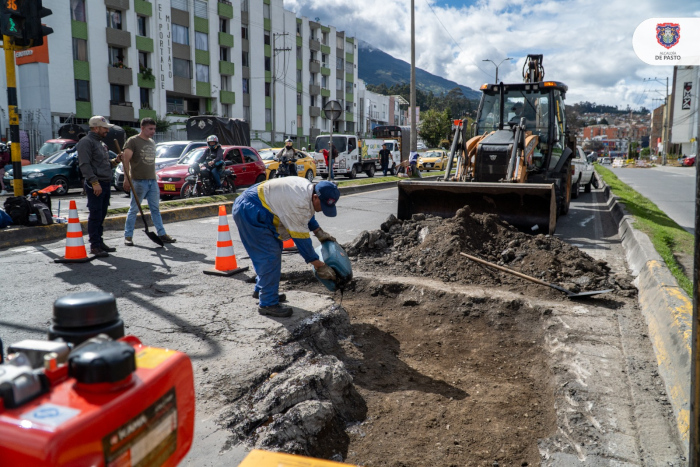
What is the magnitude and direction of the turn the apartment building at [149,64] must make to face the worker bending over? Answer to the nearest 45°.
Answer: approximately 45° to its right

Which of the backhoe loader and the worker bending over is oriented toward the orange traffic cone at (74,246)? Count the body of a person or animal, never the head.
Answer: the backhoe loader

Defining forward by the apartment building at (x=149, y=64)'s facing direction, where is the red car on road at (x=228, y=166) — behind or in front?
in front

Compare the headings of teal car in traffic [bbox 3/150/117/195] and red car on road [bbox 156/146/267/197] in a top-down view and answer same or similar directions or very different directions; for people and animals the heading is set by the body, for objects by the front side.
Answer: same or similar directions

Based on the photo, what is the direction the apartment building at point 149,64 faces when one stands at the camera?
facing the viewer and to the right of the viewer

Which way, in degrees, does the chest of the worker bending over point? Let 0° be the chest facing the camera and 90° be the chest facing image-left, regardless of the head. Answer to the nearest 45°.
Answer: approximately 270°

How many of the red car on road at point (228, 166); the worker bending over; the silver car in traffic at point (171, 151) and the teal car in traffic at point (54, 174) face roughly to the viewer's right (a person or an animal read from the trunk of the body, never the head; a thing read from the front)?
1

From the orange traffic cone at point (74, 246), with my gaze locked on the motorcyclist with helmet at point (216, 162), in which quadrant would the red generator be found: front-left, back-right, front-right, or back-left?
back-right

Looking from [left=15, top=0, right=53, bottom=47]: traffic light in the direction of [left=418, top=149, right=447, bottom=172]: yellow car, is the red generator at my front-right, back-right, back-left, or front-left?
back-right

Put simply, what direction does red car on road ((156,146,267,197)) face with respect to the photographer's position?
facing the viewer and to the left of the viewer

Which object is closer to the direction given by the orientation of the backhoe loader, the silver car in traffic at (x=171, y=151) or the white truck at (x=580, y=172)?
the silver car in traffic

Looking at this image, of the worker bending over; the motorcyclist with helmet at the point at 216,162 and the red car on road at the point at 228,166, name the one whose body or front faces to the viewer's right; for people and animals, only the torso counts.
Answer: the worker bending over

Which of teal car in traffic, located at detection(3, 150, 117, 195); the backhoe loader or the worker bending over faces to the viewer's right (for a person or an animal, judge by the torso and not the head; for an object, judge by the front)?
the worker bending over

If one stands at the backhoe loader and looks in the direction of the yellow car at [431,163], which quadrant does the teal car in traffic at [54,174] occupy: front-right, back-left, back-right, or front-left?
front-left

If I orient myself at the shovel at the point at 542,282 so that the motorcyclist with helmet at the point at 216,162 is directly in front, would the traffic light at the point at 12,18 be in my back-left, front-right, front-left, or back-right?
front-left

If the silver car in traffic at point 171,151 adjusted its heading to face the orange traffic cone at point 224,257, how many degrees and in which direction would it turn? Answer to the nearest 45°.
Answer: approximately 45° to its left

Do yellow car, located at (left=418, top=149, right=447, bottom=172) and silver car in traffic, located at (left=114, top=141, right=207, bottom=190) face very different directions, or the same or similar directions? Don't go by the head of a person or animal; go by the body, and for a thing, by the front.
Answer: same or similar directions

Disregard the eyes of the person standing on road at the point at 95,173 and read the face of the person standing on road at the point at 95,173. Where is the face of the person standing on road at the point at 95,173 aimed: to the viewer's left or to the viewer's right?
to the viewer's right

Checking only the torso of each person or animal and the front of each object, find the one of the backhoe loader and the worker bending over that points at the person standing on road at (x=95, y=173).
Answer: the backhoe loader
